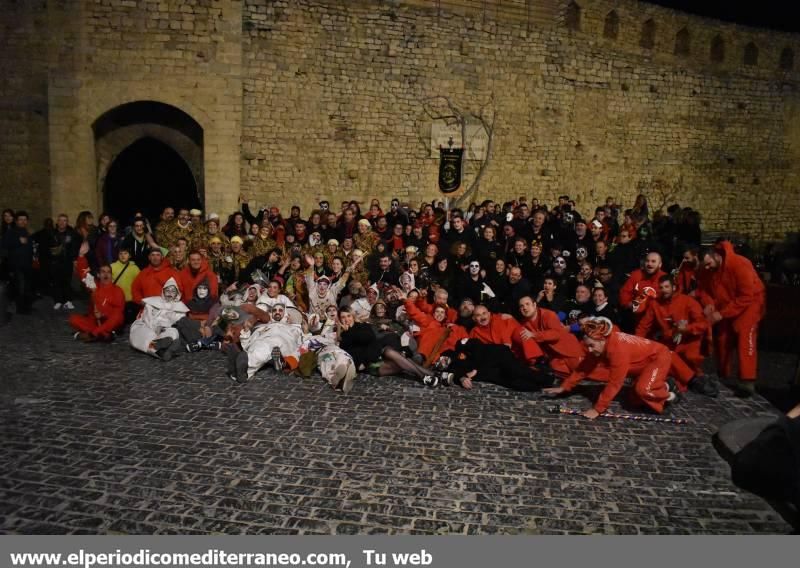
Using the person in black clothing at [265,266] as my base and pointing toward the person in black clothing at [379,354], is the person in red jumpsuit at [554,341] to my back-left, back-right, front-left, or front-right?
front-left

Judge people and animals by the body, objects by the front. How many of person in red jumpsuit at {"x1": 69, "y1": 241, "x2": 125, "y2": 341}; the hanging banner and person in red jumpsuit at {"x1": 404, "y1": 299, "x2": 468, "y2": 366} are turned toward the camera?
3

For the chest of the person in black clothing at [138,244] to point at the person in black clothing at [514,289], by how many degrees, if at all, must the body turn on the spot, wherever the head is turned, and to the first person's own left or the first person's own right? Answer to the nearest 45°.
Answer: approximately 45° to the first person's own left

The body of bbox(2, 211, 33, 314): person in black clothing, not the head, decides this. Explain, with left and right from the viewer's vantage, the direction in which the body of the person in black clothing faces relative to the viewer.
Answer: facing the viewer and to the right of the viewer

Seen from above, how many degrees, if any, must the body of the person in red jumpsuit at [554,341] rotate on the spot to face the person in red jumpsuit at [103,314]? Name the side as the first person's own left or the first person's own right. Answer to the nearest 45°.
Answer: approximately 45° to the first person's own right

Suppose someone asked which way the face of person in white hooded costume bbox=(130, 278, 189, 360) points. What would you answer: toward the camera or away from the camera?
toward the camera

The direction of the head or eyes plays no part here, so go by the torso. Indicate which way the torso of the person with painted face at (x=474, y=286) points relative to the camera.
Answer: toward the camera

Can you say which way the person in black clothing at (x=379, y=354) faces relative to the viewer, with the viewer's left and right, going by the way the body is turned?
facing the viewer

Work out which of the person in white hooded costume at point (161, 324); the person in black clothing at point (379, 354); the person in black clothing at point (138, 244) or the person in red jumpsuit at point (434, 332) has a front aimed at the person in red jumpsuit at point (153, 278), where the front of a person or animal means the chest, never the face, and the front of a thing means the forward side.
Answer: the person in black clothing at point (138, 244)

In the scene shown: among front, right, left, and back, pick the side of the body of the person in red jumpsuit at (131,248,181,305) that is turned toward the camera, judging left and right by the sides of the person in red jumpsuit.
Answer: front

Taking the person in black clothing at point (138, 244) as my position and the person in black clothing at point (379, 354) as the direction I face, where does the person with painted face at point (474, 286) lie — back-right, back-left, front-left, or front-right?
front-left

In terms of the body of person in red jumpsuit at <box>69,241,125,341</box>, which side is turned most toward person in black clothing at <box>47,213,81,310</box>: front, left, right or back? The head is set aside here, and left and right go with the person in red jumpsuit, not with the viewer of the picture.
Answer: back

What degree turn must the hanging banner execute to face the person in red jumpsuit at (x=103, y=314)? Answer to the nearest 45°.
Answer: approximately 45° to its right

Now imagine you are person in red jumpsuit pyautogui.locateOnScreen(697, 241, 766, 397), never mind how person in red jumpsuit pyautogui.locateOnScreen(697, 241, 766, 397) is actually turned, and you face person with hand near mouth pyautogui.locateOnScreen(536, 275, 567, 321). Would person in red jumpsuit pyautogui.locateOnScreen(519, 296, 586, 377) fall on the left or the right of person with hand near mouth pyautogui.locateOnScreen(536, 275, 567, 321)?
left

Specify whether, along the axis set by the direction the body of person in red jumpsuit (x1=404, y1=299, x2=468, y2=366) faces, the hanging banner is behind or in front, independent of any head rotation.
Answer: behind

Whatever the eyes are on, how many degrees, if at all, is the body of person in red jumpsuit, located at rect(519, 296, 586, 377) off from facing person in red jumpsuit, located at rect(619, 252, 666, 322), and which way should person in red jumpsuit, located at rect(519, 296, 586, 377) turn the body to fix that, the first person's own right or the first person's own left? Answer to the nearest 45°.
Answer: approximately 180°
